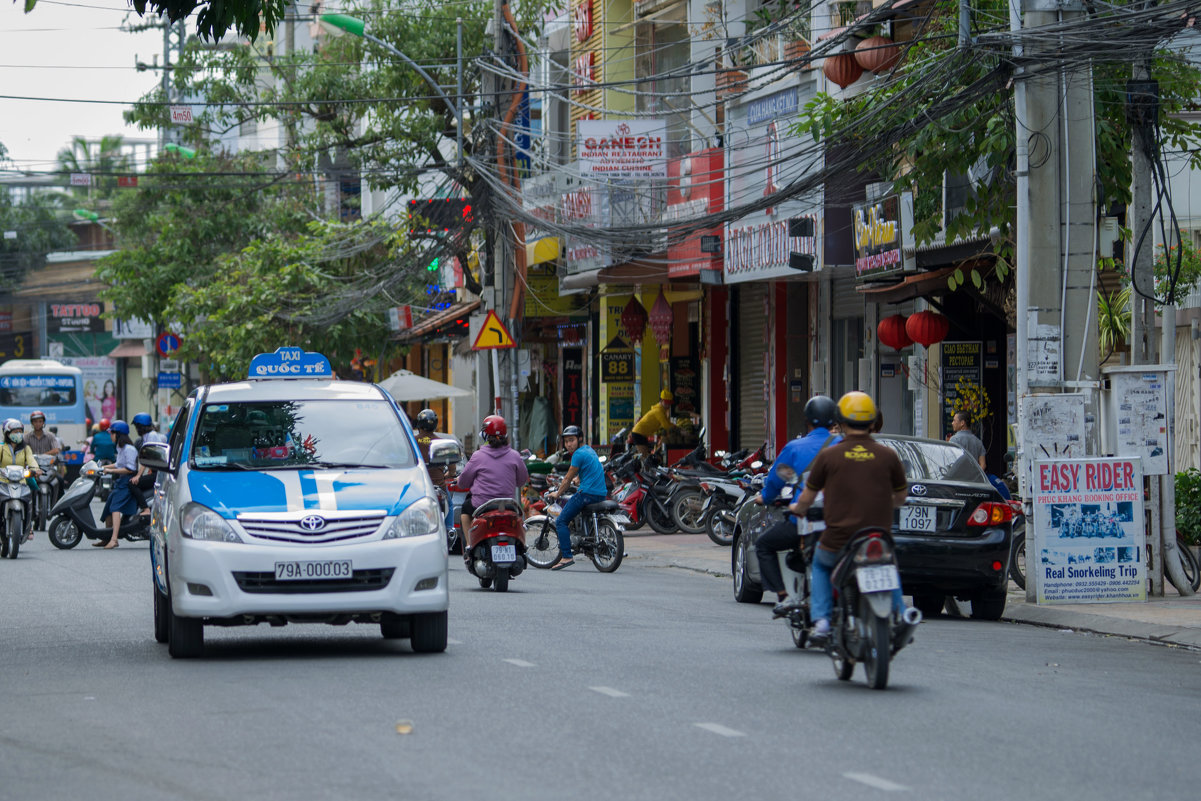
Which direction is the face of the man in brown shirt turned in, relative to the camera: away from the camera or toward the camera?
away from the camera

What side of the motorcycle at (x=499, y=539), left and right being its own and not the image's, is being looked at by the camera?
back

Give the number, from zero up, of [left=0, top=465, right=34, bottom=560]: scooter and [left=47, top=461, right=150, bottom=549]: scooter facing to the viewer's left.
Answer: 1

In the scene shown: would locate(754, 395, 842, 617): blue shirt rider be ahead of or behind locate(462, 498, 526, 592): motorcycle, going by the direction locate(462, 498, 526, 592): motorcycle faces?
behind

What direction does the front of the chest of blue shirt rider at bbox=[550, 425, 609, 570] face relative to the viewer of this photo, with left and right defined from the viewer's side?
facing to the left of the viewer

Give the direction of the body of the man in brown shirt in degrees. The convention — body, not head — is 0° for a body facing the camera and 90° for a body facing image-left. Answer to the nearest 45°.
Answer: approximately 180°

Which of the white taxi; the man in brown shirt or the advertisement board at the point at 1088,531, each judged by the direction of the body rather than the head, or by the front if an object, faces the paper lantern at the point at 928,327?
the man in brown shirt

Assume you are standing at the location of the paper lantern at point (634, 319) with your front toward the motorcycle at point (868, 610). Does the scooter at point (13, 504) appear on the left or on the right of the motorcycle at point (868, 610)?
right

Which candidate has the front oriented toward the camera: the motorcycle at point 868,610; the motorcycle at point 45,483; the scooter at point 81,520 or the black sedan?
the motorcycle at point 45,483

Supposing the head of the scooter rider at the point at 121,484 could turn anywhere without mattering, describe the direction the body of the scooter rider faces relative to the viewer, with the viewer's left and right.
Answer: facing to the left of the viewer

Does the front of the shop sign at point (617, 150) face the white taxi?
yes

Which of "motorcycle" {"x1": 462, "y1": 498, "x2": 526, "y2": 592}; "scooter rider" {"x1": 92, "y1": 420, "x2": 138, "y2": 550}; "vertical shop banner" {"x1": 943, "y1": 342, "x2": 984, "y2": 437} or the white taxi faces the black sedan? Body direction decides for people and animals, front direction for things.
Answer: the vertical shop banner

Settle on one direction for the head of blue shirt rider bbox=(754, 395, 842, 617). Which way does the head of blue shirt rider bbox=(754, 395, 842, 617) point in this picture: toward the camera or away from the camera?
away from the camera
